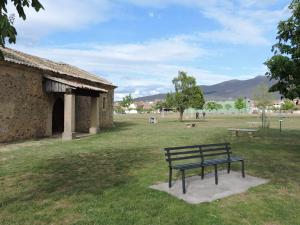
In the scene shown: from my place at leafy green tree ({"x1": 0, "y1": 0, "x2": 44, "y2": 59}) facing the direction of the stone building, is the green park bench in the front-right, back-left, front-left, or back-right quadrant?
front-right

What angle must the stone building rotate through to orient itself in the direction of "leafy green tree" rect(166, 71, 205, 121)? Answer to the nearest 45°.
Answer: approximately 90° to its left

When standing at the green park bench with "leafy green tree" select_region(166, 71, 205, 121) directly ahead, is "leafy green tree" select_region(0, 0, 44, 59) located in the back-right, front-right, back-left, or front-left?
back-left

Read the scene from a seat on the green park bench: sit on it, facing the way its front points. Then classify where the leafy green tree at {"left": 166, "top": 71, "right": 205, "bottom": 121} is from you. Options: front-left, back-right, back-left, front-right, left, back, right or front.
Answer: back-left

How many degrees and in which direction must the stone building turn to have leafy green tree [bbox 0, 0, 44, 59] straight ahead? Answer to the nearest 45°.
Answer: approximately 45° to its right

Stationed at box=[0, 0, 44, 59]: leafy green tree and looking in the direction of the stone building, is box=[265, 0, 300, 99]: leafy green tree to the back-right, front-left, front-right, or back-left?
front-right

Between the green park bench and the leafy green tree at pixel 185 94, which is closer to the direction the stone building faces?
the green park bench

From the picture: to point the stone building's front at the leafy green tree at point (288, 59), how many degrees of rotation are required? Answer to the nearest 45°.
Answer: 0° — it already faces it

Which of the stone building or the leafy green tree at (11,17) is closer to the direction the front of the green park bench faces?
the leafy green tree

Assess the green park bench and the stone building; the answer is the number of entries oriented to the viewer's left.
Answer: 0

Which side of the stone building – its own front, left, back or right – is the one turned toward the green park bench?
front

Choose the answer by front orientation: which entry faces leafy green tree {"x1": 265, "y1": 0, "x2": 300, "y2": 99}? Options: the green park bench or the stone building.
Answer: the stone building

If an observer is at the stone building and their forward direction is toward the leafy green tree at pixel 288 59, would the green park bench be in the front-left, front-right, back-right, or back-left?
front-right

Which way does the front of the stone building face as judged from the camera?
facing the viewer and to the right of the viewer
